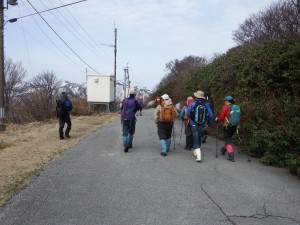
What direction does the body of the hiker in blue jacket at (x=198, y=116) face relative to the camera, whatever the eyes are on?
away from the camera

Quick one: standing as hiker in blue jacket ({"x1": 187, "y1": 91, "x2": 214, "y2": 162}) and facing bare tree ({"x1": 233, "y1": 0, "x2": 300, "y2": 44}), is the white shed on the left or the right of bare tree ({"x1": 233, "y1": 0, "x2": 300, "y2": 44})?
left

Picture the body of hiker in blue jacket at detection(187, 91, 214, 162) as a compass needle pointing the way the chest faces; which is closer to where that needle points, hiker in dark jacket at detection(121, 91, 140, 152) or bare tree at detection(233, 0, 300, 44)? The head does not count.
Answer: the bare tree

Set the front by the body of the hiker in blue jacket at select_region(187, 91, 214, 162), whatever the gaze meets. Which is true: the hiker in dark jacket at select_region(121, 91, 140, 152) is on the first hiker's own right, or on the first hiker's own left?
on the first hiker's own left
